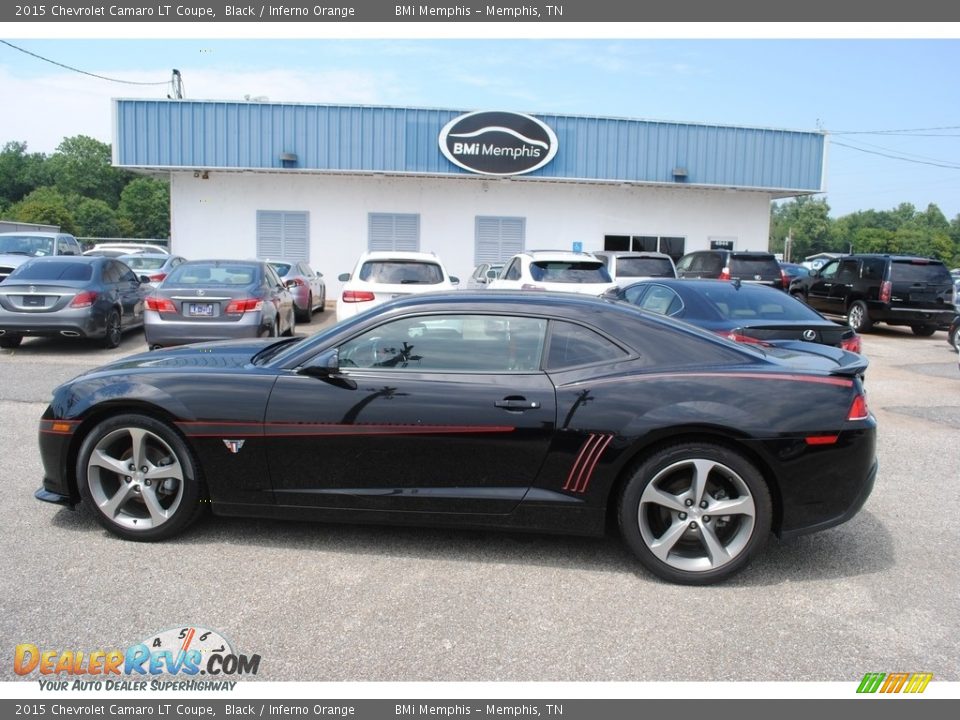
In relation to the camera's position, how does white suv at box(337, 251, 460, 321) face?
facing away from the viewer

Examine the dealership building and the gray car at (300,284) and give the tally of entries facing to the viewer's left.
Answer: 0

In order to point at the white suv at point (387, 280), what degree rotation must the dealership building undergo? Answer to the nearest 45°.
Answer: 0° — it already faces it

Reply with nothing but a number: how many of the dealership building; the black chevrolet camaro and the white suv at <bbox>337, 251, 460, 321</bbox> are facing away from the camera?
1

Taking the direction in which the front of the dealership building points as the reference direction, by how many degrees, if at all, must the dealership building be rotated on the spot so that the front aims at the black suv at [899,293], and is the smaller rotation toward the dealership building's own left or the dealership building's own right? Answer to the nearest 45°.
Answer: approximately 45° to the dealership building's own left

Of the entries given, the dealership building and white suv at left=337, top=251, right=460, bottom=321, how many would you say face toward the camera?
1

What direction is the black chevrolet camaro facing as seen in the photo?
to the viewer's left

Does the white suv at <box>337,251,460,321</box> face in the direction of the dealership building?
yes

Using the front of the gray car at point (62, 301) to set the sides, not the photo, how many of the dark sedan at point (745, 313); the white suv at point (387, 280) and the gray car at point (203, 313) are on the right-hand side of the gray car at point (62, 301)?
3

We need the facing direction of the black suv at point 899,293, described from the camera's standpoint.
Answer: facing away from the viewer and to the left of the viewer

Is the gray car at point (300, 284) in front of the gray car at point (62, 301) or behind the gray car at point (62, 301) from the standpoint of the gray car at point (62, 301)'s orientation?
in front
